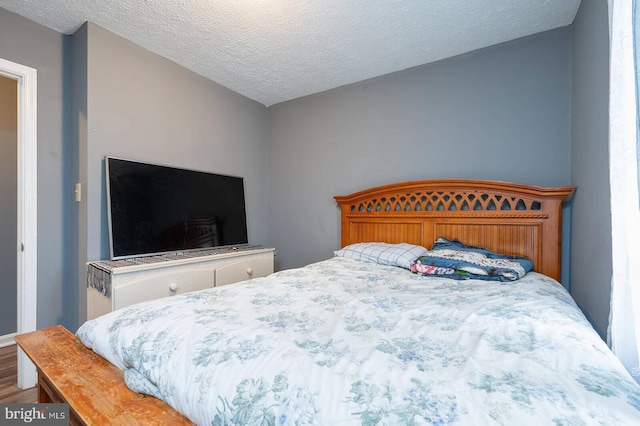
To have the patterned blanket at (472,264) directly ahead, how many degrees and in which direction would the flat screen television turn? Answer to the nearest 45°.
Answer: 0° — it already faces it

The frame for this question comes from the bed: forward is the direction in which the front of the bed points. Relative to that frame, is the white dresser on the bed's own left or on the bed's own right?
on the bed's own right
